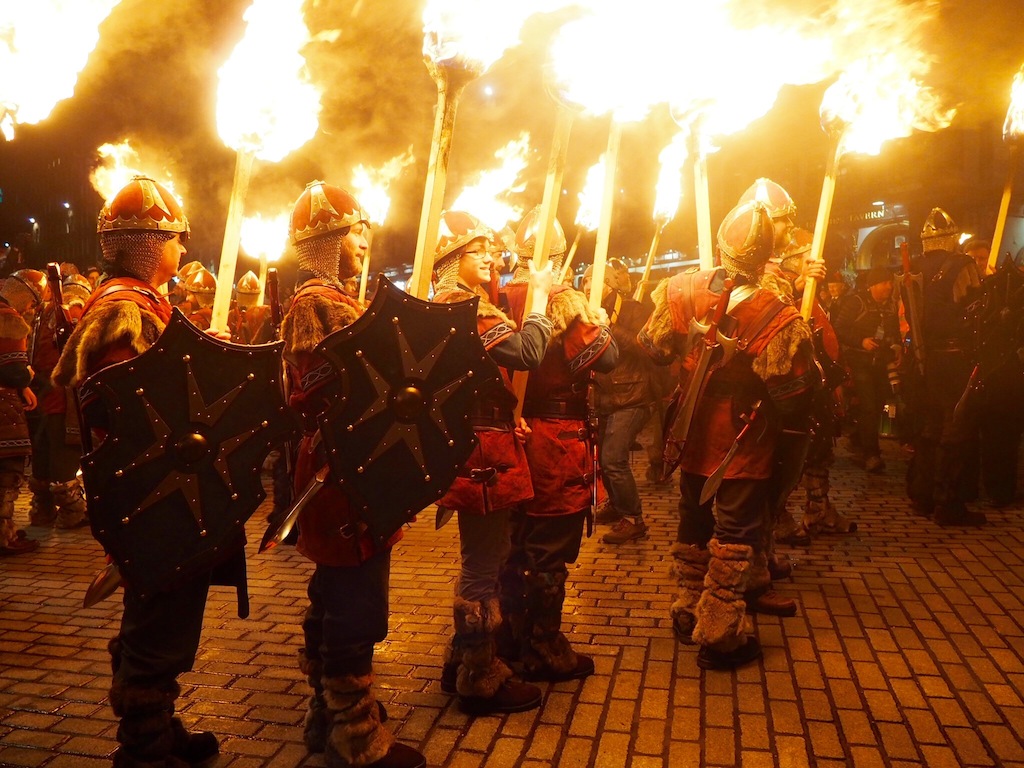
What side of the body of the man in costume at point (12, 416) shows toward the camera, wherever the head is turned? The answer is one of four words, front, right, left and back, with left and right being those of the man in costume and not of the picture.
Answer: right

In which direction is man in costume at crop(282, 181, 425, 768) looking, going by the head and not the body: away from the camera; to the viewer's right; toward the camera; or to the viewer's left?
to the viewer's right

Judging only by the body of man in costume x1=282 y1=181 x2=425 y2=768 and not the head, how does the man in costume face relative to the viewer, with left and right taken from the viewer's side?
facing to the right of the viewer

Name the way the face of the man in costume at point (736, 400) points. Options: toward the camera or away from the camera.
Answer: away from the camera

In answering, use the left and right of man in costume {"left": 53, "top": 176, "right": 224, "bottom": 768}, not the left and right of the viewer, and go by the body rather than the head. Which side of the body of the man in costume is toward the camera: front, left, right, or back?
right
